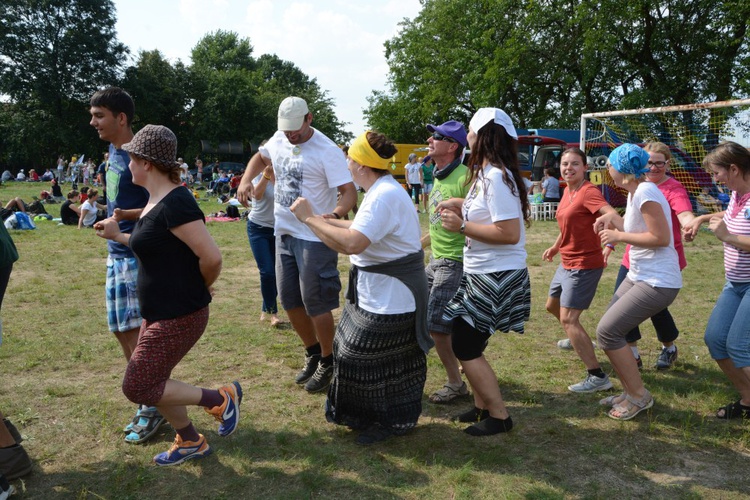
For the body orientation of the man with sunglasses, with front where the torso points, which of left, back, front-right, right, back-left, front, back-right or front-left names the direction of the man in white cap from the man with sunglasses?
front-right

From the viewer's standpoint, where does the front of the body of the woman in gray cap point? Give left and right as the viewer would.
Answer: facing to the left of the viewer

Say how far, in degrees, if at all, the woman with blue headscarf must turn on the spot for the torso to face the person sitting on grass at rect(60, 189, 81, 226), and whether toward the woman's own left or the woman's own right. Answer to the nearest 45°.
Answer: approximately 45° to the woman's own right

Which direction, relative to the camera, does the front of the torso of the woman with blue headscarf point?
to the viewer's left

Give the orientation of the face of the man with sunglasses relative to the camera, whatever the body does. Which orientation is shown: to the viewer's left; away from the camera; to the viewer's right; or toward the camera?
to the viewer's left

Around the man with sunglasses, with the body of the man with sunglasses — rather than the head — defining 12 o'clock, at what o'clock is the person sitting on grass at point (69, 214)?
The person sitting on grass is roughly at 3 o'clock from the man with sunglasses.

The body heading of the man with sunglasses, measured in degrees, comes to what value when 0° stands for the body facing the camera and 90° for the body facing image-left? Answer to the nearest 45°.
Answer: approximately 45°

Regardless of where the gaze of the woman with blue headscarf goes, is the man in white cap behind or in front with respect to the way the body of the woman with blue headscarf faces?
in front

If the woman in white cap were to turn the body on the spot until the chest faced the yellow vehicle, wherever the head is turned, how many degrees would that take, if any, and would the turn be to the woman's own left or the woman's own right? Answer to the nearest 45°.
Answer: approximately 90° to the woman's own right

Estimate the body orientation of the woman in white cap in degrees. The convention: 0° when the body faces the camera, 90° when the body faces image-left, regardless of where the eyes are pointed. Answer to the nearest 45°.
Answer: approximately 90°

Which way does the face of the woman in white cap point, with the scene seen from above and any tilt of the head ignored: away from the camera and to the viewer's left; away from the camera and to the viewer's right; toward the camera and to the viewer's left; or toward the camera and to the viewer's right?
away from the camera and to the viewer's left

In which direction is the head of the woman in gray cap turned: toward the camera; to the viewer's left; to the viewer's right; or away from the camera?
to the viewer's left
